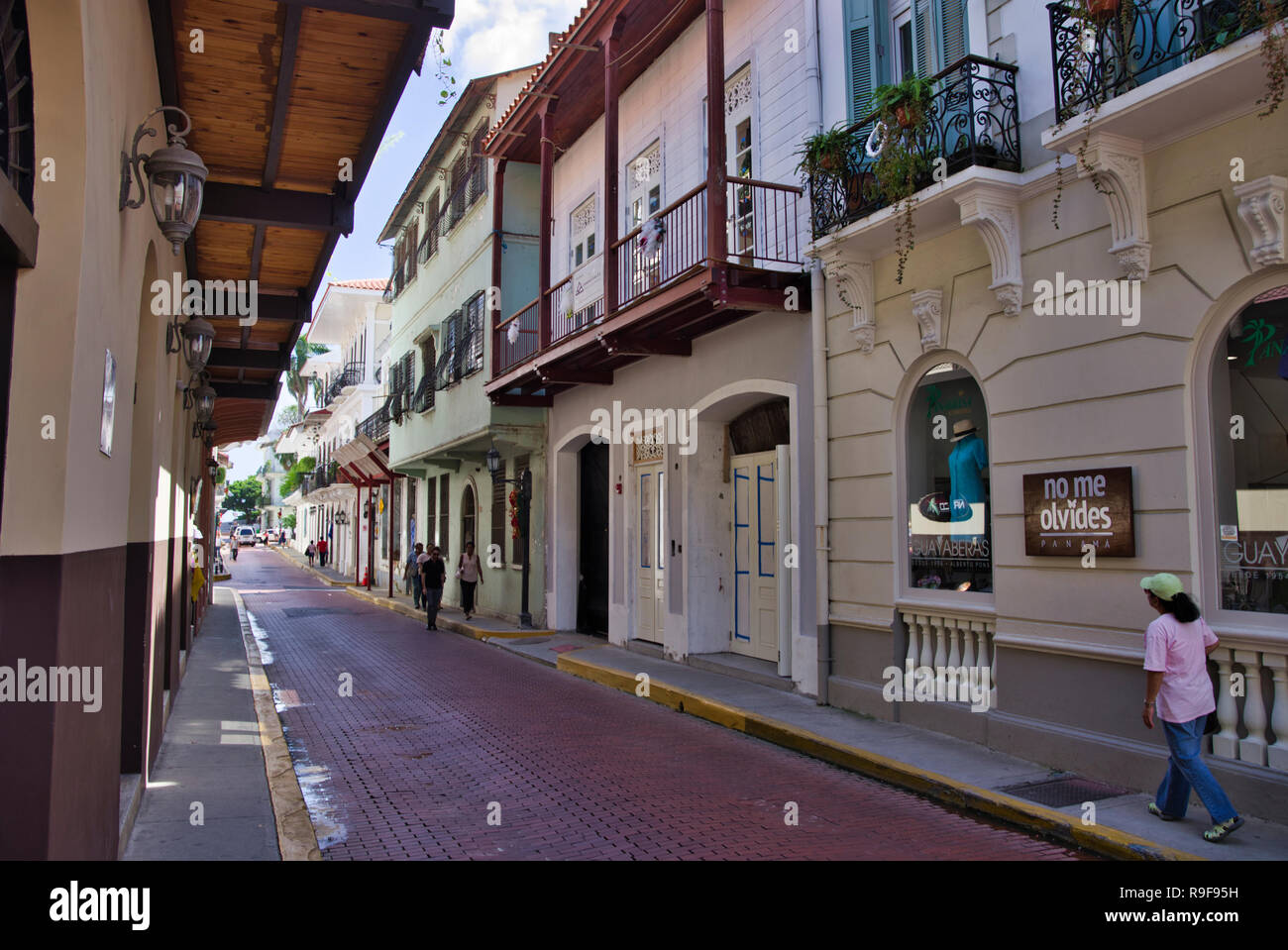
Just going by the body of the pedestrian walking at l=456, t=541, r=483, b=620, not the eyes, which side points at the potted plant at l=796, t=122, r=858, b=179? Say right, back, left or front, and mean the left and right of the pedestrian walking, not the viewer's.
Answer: front

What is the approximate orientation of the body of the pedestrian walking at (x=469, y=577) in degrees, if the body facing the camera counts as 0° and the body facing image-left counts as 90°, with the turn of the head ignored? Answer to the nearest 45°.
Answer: approximately 0°

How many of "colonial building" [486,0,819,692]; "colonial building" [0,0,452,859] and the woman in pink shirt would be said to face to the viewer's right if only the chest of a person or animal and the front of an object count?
1

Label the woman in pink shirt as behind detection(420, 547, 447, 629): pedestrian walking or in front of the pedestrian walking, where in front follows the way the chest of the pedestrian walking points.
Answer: in front

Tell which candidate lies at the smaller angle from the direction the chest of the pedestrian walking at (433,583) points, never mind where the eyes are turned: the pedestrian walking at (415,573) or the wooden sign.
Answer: the wooden sign

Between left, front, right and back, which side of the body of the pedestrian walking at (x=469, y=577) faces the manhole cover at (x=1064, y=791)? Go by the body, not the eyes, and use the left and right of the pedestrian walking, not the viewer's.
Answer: front

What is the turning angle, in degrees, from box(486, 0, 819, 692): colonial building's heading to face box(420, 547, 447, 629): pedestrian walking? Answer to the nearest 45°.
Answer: approximately 90° to its right

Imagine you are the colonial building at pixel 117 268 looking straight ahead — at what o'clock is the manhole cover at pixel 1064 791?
The manhole cover is roughly at 12 o'clock from the colonial building.

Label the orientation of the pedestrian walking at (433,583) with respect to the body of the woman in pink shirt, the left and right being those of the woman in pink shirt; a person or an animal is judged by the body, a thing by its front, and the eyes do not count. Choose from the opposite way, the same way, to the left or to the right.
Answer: the opposite way

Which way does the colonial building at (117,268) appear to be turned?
to the viewer's right

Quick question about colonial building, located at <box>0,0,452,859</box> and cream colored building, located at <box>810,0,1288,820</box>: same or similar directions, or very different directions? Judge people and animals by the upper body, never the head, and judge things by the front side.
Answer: very different directions

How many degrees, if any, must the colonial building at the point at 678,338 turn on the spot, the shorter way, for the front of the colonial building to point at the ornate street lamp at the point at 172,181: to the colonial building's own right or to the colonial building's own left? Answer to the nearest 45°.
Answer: approximately 45° to the colonial building's own left

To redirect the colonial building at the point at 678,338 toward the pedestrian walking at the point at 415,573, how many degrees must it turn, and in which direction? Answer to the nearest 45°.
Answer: approximately 90° to its right

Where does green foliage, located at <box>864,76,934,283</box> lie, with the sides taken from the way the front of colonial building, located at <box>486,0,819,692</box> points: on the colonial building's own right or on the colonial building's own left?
on the colonial building's own left

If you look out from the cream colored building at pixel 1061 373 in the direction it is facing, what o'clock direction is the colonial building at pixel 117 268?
The colonial building is roughly at 12 o'clock from the cream colored building.
